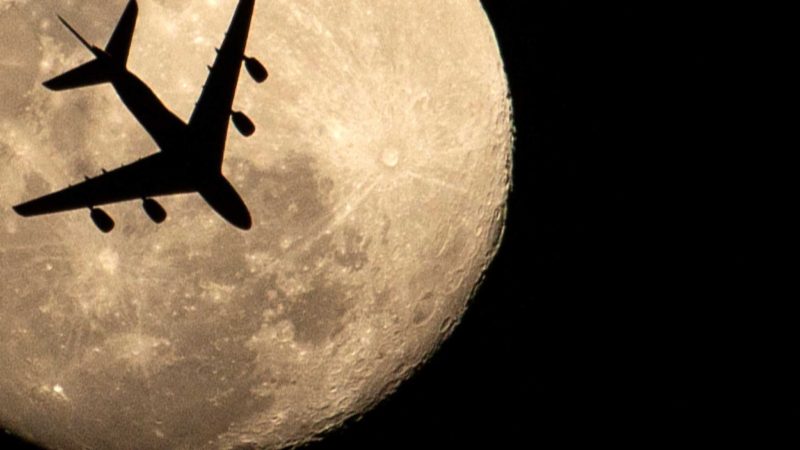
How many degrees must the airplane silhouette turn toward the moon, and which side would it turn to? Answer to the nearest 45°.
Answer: approximately 45° to its left
